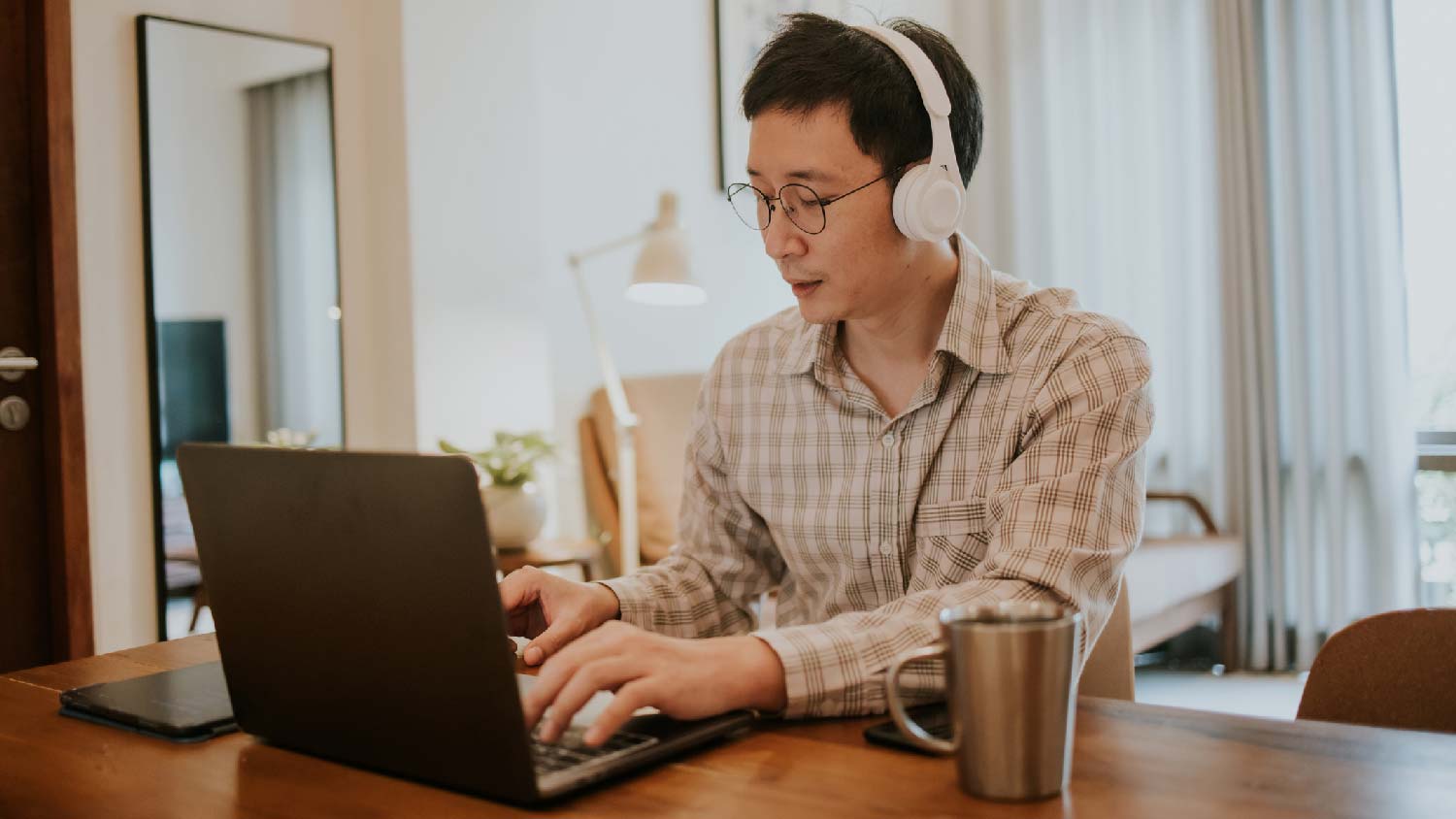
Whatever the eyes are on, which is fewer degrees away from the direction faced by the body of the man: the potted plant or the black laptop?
the black laptop

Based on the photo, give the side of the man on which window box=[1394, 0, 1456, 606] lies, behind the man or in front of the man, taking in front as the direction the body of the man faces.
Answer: behind

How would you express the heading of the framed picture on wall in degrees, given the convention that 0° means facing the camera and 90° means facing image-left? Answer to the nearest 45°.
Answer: approximately 0°

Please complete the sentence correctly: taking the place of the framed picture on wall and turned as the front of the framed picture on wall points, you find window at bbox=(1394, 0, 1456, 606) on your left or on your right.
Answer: on your left

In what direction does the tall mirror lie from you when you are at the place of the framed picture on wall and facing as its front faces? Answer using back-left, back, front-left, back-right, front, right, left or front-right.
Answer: front-right

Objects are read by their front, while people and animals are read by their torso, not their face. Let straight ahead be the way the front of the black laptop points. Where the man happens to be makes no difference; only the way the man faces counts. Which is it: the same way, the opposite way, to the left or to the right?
the opposite way

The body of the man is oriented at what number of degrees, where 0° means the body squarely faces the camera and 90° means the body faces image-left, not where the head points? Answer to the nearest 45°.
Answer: approximately 45°

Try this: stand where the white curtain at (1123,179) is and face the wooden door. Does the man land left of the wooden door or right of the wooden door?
left

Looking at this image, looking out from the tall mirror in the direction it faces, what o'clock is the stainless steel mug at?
The stainless steel mug is roughly at 1 o'clock from the tall mirror.

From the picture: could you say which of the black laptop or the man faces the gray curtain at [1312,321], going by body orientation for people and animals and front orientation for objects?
the black laptop

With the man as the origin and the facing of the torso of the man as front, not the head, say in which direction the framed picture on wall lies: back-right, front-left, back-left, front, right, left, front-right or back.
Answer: back-right

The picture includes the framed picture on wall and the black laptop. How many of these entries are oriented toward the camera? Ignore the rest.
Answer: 1

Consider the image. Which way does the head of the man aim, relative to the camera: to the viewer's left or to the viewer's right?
to the viewer's left

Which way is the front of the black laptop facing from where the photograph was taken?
facing away from the viewer and to the right of the viewer

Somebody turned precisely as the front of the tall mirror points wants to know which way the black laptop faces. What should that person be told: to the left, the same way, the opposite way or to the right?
to the left
